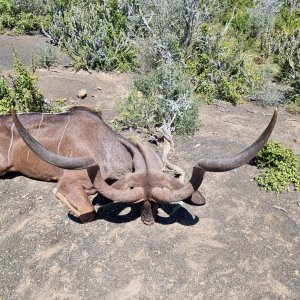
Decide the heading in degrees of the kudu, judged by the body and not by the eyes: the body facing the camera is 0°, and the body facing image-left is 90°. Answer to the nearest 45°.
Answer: approximately 315°

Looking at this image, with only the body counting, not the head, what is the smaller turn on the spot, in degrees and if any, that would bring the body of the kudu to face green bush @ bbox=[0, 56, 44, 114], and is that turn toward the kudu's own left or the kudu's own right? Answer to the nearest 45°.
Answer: approximately 180°

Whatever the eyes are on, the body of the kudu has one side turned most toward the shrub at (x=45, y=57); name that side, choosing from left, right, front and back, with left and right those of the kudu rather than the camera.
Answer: left

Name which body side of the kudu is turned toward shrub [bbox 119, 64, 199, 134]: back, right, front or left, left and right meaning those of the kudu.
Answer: left

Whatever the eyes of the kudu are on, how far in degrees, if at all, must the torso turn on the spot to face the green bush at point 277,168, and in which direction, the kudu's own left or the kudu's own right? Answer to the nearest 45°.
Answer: approximately 45° to the kudu's own left

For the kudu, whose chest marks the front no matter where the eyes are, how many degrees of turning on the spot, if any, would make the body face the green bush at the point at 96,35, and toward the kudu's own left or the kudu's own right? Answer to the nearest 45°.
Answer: approximately 135° to the kudu's own left

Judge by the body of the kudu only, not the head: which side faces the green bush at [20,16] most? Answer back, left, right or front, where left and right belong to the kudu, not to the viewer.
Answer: back
